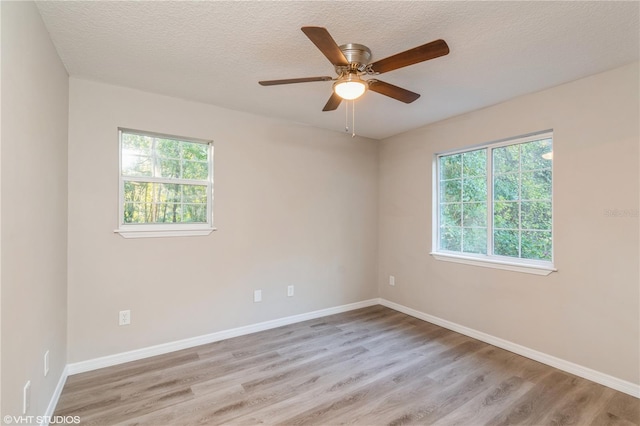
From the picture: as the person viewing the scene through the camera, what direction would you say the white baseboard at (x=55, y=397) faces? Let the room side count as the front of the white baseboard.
facing to the right of the viewer

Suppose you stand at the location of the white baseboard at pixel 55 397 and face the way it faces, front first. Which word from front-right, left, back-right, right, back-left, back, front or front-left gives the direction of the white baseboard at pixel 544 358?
front-right

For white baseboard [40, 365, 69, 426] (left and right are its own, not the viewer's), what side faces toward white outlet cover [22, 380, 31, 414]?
right

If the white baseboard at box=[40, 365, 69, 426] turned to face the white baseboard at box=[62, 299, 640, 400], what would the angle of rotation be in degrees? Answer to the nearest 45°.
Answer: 0° — it already faces it

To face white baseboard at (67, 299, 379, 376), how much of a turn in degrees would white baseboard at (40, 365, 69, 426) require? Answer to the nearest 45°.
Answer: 0° — it already faces it

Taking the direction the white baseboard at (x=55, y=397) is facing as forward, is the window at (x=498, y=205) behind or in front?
in front
